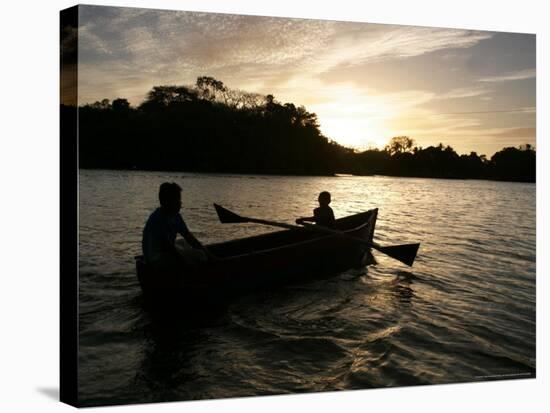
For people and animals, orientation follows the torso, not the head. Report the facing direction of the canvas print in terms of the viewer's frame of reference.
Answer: facing the viewer and to the right of the viewer
